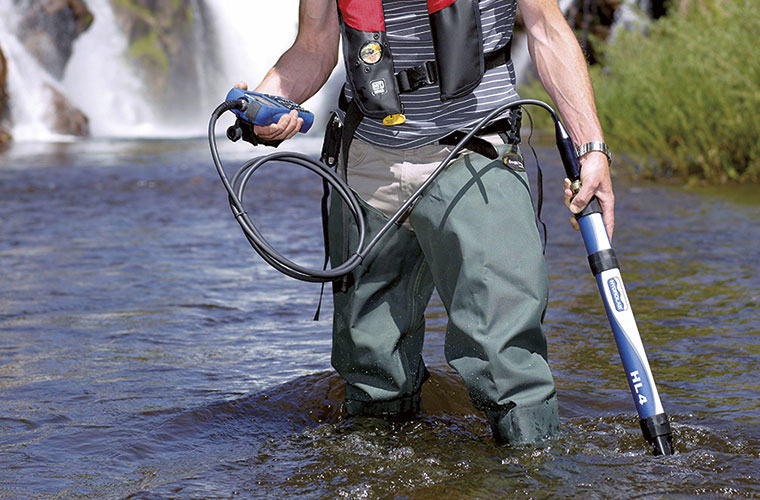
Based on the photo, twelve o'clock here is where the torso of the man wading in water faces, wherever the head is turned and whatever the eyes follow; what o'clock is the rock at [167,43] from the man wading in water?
The rock is roughly at 4 o'clock from the man wading in water.

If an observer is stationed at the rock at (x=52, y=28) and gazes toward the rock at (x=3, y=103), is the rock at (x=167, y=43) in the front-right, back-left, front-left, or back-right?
back-left

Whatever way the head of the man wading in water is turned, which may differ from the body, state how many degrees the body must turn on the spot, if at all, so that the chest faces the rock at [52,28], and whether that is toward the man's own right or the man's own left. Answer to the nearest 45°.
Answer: approximately 135° to the man's own right

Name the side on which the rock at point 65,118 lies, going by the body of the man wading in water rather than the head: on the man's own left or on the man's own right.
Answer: on the man's own right

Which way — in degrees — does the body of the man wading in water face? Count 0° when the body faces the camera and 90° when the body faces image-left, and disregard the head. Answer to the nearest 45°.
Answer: approximately 45°
